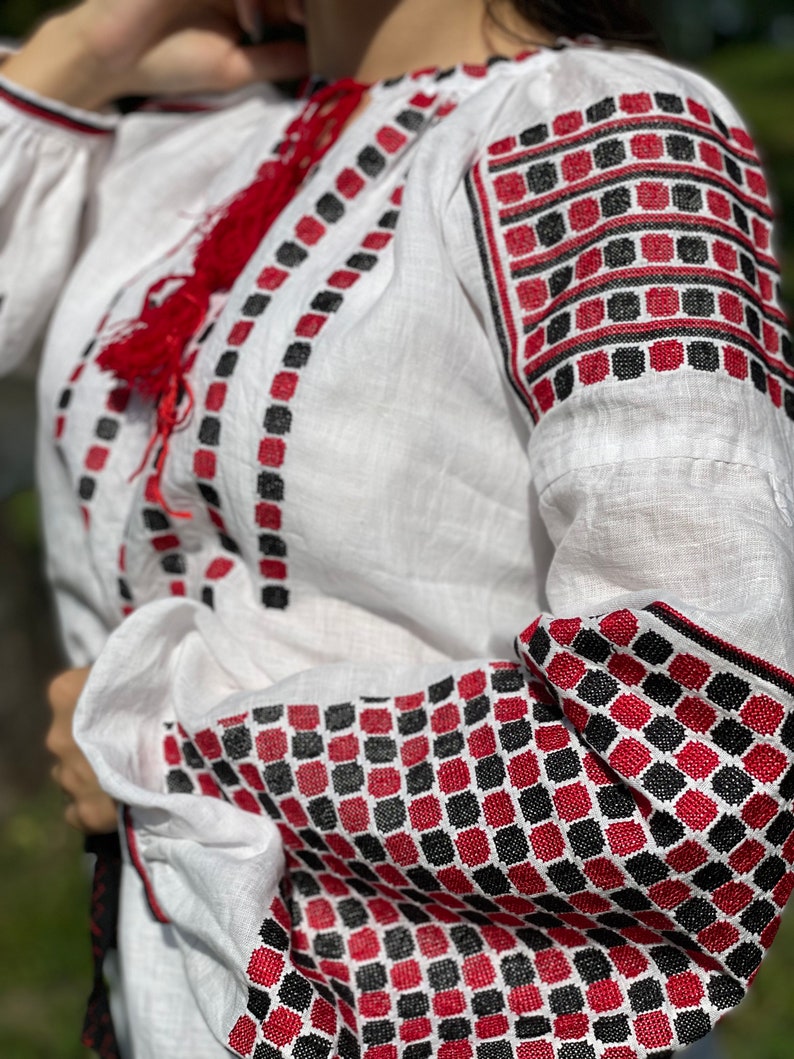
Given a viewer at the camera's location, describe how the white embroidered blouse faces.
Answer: facing the viewer and to the left of the viewer
